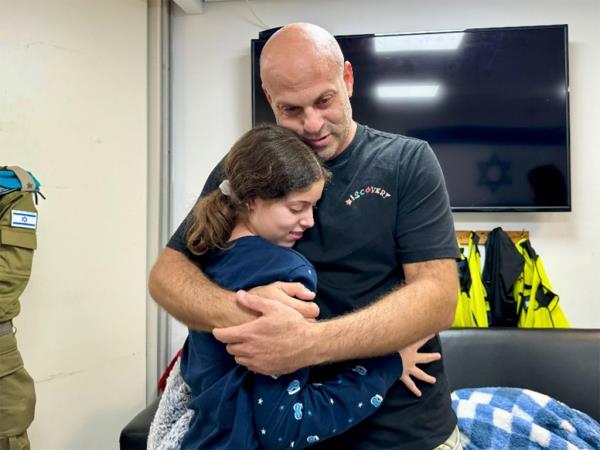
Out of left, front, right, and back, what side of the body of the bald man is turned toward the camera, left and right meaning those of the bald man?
front

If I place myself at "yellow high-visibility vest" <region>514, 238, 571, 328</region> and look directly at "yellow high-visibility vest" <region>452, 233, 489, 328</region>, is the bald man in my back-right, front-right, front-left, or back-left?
front-left

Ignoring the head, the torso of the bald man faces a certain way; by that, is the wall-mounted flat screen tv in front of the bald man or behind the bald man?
behind

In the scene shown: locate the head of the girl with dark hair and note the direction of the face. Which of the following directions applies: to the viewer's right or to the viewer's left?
to the viewer's right

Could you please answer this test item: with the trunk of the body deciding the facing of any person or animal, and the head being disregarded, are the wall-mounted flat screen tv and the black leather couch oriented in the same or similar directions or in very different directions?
same or similar directions

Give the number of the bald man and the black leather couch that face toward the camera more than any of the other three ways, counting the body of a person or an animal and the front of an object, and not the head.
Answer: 2

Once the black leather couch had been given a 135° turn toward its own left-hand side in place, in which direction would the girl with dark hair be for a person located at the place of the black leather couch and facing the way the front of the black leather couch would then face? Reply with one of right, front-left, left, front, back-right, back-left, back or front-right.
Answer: back

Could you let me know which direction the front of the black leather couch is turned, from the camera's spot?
facing the viewer

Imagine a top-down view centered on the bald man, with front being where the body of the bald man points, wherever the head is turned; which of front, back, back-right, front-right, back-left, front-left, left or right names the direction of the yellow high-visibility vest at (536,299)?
back-left

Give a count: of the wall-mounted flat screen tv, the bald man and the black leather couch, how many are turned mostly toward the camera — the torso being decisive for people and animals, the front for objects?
3

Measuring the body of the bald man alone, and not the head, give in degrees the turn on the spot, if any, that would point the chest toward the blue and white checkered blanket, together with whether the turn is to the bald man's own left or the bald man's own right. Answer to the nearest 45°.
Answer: approximately 135° to the bald man's own left
